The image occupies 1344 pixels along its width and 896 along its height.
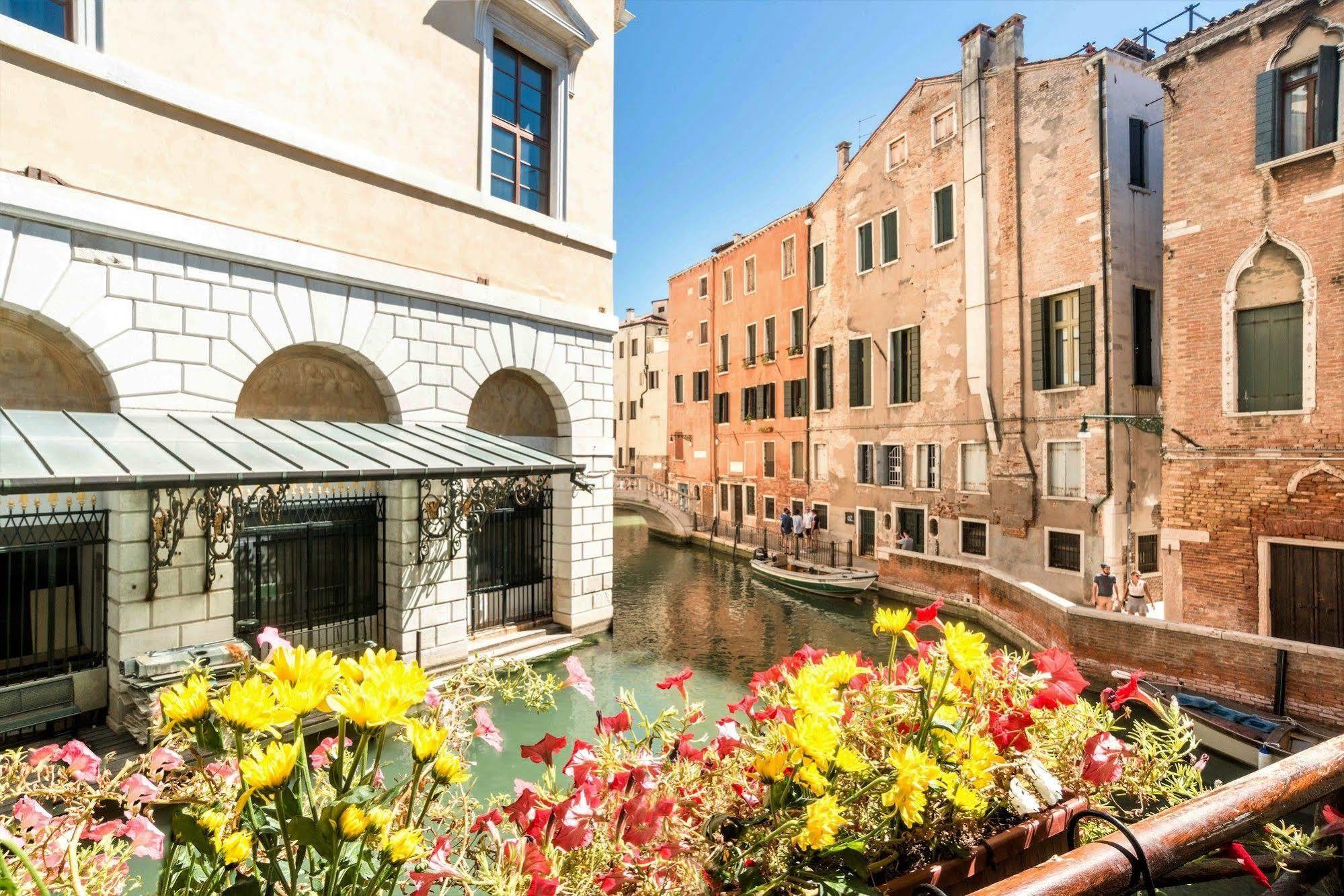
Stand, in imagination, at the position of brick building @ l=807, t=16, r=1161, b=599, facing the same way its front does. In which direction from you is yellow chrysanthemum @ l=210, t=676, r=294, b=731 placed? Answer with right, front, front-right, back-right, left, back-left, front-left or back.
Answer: front-left

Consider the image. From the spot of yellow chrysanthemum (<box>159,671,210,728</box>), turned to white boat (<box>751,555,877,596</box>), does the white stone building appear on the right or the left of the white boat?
left

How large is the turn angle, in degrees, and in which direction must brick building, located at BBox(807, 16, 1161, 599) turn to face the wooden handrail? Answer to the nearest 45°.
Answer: approximately 45° to its left

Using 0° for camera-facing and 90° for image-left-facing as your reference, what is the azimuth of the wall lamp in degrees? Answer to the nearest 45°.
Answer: approximately 90°

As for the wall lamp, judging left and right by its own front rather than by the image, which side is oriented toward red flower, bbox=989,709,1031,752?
left

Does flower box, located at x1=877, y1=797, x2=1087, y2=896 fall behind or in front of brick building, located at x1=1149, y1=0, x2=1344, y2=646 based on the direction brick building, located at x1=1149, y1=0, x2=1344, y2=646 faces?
in front

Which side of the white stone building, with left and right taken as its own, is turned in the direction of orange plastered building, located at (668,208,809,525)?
left

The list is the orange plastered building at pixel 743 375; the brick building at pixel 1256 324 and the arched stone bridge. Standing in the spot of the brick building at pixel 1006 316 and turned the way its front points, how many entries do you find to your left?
1

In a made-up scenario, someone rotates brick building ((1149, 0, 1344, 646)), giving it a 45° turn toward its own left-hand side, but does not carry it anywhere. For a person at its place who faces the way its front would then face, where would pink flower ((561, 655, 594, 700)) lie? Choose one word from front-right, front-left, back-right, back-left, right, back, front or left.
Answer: front

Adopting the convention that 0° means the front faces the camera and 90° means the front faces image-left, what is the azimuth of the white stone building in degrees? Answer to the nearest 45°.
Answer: approximately 315°

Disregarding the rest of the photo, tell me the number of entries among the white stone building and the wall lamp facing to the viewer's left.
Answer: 1

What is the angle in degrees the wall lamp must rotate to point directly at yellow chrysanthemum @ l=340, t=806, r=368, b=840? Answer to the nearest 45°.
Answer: approximately 90° to its left

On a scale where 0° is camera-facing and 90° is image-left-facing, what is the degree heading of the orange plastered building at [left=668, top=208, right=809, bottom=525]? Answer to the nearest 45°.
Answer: approximately 45°

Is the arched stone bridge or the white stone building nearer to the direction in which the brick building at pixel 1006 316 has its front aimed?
the white stone building

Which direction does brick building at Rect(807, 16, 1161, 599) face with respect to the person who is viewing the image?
facing the viewer and to the left of the viewer

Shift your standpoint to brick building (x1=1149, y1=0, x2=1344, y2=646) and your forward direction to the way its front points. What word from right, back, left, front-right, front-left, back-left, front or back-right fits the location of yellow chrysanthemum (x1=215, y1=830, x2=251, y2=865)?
front-left

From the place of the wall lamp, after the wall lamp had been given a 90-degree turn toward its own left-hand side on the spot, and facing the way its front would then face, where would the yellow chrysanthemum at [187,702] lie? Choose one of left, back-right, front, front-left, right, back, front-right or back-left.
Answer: front
